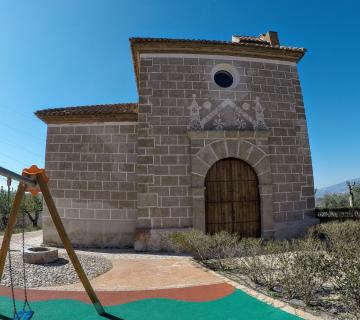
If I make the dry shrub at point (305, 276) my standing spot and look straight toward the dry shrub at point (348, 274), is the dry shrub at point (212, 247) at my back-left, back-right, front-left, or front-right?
back-left

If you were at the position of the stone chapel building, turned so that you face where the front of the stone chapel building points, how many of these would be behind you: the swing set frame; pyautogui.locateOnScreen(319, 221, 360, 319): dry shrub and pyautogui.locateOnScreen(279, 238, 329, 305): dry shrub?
0

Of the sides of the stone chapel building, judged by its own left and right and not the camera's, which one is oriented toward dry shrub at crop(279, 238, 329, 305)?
front

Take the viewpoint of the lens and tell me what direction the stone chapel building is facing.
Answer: facing the viewer

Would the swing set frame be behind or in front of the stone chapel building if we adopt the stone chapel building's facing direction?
in front

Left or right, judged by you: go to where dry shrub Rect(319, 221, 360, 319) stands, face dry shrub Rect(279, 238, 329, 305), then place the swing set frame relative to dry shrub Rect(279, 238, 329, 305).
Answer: left

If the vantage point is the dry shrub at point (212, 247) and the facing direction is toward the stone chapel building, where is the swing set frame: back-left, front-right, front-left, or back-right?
back-left

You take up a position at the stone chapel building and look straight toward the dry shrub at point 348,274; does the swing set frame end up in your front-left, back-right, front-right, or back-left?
front-right

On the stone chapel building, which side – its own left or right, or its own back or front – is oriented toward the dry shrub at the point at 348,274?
front

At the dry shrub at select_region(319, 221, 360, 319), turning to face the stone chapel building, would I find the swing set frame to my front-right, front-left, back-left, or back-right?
front-left
